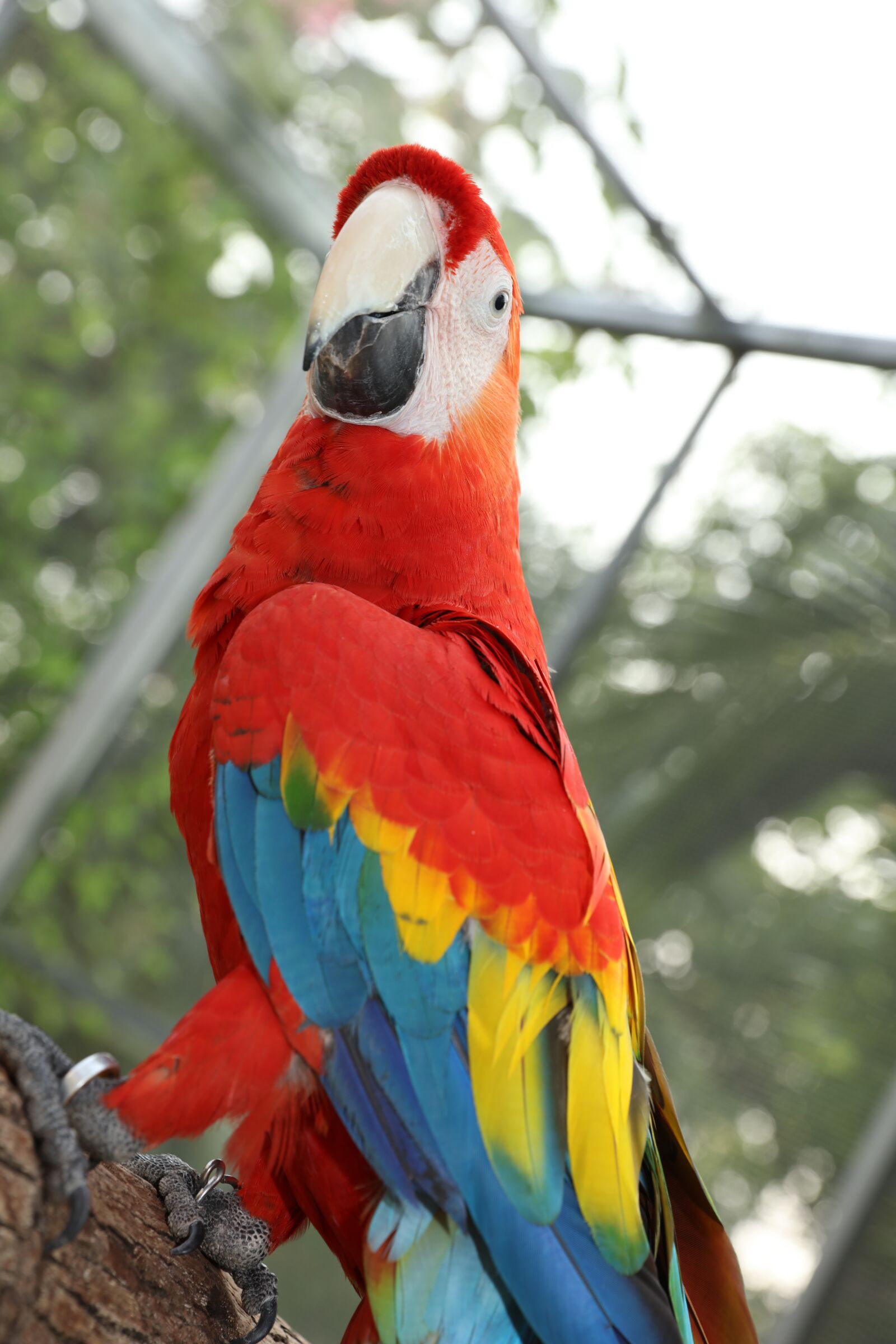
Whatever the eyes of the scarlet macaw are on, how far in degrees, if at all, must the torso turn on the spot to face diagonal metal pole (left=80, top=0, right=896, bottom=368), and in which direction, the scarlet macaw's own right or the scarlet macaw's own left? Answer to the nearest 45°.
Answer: approximately 45° to the scarlet macaw's own right

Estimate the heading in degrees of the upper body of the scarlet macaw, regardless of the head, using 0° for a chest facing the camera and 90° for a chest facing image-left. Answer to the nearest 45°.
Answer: approximately 90°

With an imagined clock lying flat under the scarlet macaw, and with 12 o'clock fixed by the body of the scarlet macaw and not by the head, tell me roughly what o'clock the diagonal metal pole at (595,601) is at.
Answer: The diagonal metal pole is roughly at 3 o'clock from the scarlet macaw.

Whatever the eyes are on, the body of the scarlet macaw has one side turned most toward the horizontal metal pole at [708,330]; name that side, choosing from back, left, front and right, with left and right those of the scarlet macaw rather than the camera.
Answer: right
